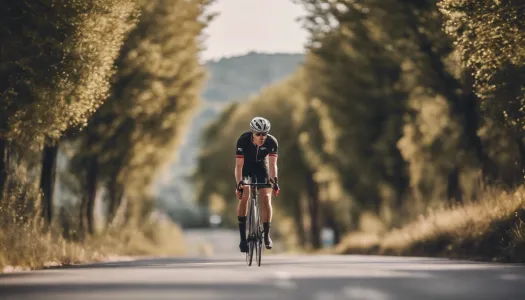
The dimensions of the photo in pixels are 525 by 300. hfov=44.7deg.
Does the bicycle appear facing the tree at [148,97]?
no

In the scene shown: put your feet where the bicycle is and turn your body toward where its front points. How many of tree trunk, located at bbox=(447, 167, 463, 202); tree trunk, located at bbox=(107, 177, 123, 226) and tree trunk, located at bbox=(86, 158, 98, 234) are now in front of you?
0

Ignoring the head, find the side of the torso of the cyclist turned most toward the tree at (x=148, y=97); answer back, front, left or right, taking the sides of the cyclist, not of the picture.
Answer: back

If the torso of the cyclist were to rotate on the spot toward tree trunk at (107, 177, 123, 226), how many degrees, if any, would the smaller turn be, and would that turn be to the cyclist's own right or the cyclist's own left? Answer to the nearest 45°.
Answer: approximately 180°

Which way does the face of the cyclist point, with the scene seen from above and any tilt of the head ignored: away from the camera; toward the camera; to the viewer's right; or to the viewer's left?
toward the camera

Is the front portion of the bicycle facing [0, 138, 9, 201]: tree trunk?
no

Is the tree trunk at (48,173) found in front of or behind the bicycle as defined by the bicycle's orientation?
behind

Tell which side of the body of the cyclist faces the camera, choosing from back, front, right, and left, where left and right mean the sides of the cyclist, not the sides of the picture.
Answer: front

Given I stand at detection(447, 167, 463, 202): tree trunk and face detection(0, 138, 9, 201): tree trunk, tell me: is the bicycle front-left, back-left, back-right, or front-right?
front-left
